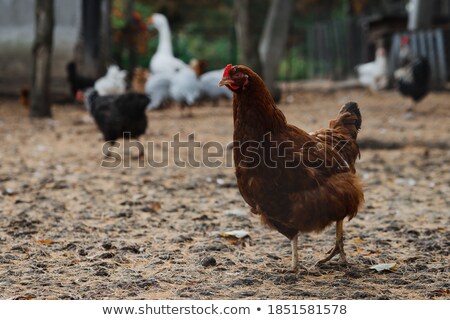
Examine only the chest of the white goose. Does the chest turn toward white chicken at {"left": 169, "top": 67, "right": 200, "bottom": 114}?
no

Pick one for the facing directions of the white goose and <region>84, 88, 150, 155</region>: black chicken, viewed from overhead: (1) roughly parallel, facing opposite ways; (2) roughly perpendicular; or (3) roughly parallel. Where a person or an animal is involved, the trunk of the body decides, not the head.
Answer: roughly parallel

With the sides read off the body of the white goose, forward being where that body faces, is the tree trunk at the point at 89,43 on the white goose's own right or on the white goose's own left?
on the white goose's own right

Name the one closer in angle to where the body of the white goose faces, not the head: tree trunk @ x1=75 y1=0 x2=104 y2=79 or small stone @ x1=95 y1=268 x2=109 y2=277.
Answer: the tree trunk

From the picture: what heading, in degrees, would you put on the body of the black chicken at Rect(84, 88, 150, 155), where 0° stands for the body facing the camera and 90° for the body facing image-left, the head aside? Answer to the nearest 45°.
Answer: approximately 90°

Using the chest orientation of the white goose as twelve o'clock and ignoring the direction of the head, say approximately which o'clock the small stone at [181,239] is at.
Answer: The small stone is roughly at 9 o'clock from the white goose.

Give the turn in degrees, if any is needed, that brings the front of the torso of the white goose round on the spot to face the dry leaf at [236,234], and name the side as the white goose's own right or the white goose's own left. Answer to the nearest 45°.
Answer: approximately 90° to the white goose's own left

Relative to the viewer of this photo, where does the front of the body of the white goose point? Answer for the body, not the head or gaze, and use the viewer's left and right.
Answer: facing to the left of the viewer

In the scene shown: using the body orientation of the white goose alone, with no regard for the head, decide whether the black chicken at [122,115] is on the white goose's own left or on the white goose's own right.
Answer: on the white goose's own left

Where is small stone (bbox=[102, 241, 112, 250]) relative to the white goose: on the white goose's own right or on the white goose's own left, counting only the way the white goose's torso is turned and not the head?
on the white goose's own left

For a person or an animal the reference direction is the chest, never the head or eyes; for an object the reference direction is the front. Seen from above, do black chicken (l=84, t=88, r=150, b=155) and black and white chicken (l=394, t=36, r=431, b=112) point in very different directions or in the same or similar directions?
same or similar directions
